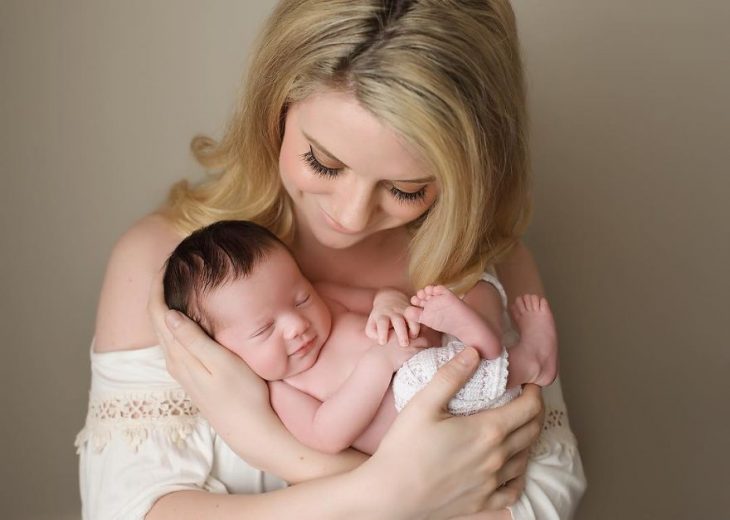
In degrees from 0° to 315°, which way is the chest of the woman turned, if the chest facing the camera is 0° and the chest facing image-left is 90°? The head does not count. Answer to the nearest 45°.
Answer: approximately 0°
